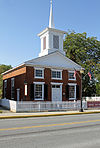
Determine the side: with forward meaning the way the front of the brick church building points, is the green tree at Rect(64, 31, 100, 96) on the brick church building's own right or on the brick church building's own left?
on the brick church building's own left

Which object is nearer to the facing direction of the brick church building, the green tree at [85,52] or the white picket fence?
the white picket fence

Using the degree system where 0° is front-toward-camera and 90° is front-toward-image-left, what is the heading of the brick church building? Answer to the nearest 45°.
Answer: approximately 315°
